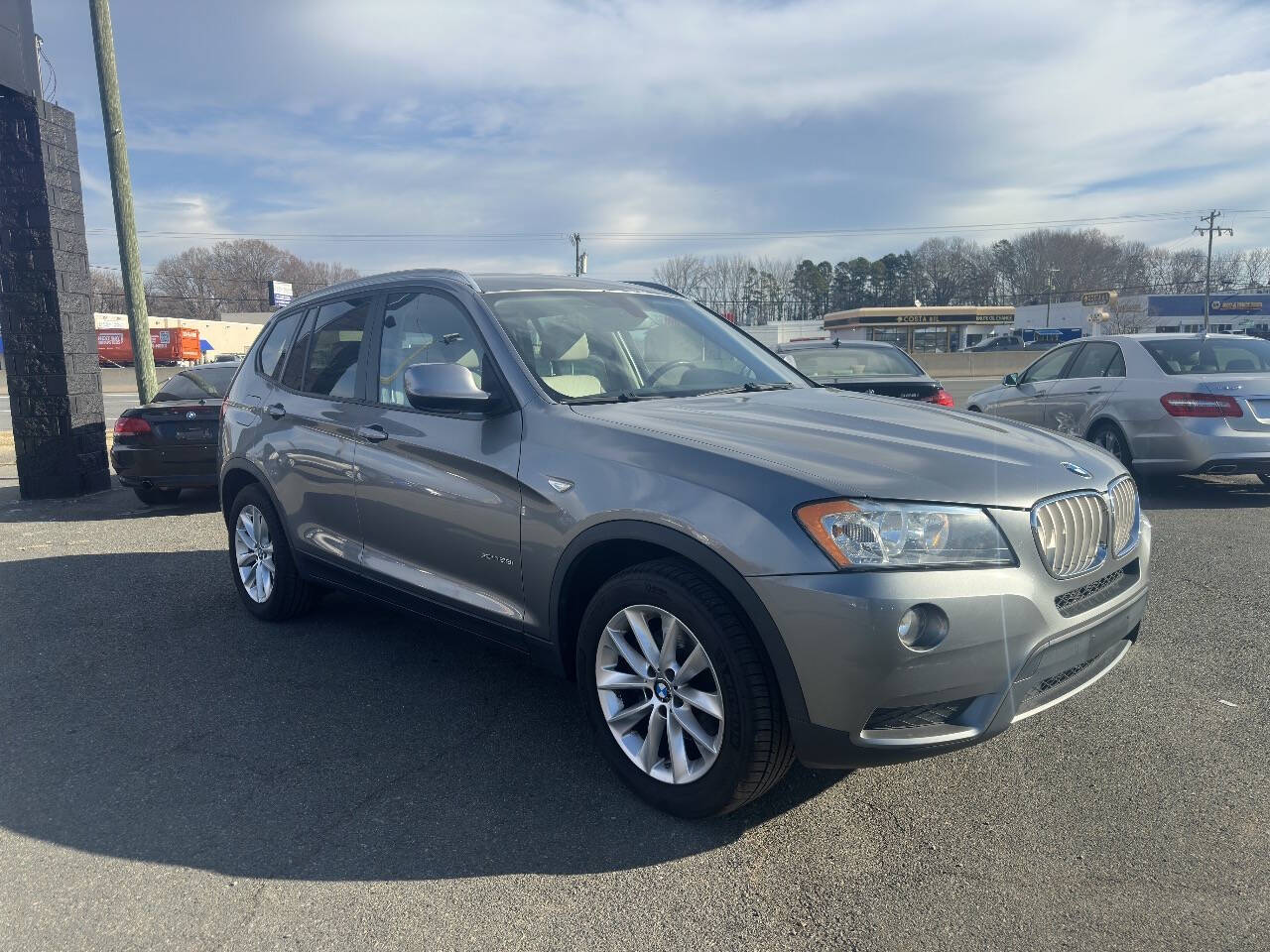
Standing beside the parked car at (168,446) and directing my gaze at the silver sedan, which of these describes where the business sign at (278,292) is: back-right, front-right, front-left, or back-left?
back-left

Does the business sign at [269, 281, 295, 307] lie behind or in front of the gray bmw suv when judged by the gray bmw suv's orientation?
behind

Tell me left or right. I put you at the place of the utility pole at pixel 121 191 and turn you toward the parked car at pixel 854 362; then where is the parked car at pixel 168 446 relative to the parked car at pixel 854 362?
right

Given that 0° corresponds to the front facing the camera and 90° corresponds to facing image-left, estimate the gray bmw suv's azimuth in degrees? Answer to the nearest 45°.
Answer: approximately 315°

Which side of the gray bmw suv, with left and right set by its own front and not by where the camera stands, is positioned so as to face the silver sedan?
left

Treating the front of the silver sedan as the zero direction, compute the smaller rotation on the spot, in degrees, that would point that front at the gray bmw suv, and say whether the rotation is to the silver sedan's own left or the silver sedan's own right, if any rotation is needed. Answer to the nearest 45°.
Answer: approximately 135° to the silver sedan's own left

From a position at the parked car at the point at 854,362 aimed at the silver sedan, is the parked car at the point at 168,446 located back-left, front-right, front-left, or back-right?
back-right

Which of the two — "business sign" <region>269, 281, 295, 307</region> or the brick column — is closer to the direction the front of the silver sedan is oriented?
the business sign

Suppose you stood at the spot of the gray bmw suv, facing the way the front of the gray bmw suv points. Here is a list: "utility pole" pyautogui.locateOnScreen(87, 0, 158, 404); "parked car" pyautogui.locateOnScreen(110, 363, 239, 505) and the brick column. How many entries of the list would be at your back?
3

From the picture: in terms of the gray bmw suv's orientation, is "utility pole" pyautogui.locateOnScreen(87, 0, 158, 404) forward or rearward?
rearward

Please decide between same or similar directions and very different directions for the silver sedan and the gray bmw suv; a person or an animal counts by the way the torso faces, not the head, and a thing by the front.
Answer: very different directions

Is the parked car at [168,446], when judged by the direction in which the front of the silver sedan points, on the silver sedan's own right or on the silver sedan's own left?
on the silver sedan's own left
